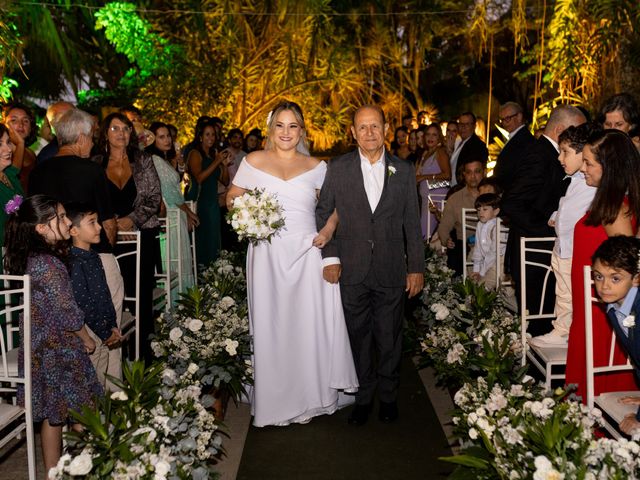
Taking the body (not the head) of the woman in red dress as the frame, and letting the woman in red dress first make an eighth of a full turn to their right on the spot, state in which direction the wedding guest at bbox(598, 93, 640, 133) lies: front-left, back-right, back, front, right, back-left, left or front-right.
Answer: front-right

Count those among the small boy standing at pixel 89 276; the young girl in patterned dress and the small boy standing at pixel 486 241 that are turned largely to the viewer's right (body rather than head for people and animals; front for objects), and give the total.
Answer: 2

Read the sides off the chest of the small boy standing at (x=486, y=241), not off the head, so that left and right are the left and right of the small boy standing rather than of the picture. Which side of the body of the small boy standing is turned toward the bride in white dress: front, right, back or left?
front

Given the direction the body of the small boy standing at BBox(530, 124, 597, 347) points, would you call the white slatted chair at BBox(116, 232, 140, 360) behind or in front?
in front

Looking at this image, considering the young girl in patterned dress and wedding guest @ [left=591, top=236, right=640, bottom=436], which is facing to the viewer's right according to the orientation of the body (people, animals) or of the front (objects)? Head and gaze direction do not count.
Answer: the young girl in patterned dress

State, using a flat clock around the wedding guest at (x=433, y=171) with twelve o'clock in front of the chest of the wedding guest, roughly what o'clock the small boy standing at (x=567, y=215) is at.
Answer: The small boy standing is roughly at 10 o'clock from the wedding guest.

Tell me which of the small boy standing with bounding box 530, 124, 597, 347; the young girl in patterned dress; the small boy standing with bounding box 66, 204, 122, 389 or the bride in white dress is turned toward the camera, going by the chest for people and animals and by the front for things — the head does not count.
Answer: the bride in white dress

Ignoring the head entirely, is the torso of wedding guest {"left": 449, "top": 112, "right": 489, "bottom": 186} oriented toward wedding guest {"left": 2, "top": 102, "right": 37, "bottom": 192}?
yes

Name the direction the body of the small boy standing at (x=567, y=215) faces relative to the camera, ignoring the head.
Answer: to the viewer's left

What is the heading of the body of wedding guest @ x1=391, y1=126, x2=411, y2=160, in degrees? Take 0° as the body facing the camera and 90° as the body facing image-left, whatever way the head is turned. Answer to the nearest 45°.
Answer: approximately 0°
